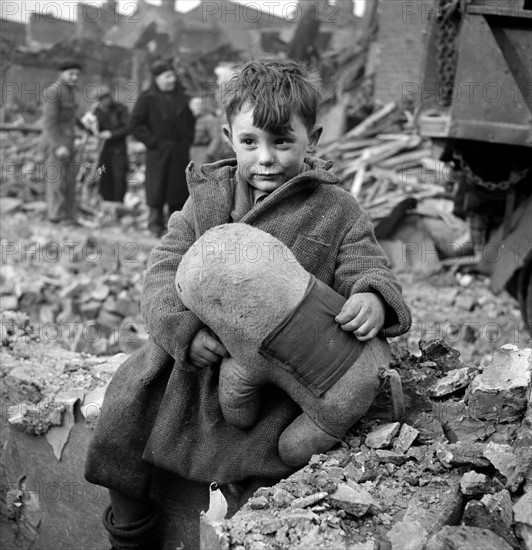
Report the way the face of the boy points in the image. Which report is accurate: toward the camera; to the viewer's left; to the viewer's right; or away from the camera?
toward the camera

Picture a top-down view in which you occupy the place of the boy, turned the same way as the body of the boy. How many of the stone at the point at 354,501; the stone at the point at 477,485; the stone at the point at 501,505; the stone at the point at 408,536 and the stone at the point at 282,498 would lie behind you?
0

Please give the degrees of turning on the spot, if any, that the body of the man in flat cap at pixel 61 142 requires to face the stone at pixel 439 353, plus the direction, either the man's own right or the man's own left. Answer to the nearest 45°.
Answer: approximately 45° to the man's own right

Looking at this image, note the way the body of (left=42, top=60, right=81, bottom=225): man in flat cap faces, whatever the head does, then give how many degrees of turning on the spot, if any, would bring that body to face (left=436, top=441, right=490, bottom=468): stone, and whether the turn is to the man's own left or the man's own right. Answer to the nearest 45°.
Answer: approximately 45° to the man's own right

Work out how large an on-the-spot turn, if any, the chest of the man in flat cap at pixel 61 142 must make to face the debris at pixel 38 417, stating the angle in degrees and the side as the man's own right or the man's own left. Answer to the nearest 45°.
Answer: approximately 45° to the man's own right

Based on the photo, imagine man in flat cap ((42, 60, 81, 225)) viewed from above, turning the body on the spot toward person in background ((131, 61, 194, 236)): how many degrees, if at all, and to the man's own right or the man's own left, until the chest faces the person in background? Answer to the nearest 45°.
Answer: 0° — they already face them

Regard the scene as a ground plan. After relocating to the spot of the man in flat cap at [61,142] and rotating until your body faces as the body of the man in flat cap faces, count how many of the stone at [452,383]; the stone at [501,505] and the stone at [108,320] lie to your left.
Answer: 0

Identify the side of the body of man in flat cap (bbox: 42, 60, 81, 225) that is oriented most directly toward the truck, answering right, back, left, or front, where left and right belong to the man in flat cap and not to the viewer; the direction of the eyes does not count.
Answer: front

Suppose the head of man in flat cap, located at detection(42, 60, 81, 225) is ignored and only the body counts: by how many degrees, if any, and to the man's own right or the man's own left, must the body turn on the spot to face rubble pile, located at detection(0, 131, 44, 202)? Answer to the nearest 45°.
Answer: approximately 135° to the man's own left

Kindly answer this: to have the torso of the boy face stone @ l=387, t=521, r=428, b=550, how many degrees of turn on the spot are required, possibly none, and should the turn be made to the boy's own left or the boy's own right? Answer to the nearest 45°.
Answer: approximately 45° to the boy's own left

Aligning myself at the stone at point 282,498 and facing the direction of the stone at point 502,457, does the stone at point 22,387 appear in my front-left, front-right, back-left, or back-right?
back-left

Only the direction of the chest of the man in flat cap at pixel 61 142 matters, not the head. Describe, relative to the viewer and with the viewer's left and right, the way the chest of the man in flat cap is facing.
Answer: facing the viewer and to the right of the viewer

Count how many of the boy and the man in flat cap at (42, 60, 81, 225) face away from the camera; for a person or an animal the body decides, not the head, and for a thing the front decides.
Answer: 0

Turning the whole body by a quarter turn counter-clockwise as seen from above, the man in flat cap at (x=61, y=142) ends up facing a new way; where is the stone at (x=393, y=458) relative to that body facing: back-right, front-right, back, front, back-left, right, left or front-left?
back-right

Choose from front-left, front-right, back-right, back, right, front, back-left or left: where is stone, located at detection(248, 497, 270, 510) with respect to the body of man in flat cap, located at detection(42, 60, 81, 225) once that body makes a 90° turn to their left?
back-right

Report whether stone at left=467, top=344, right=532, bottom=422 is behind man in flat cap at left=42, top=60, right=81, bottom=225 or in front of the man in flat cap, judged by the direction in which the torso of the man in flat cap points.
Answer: in front

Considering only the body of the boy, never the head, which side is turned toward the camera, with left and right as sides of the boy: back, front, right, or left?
front

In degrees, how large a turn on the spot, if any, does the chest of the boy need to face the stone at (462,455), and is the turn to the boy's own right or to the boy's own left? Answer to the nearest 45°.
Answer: approximately 45° to the boy's own left

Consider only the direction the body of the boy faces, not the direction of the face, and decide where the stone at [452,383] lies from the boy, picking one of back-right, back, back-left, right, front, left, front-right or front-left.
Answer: left

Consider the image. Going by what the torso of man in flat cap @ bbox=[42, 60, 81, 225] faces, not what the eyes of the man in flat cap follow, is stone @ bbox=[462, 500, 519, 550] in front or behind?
in front

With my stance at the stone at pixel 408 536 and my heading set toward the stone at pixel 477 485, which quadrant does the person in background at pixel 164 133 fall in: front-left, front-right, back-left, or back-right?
front-left
